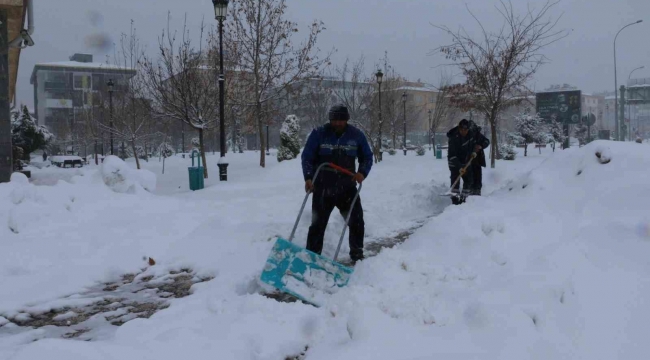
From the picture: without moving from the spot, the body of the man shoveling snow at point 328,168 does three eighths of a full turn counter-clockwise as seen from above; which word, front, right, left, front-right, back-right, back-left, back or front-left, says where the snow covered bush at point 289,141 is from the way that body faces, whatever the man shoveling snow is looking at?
front-left

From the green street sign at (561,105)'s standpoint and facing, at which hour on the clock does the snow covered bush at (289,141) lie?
The snow covered bush is roughly at 1 o'clock from the green street sign.

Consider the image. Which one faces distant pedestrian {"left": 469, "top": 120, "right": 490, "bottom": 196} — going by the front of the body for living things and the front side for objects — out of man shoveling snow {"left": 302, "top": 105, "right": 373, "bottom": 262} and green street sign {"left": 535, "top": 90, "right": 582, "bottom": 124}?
the green street sign

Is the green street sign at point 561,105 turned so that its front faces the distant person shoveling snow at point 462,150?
yes

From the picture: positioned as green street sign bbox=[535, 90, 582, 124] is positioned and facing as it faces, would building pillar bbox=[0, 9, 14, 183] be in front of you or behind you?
in front

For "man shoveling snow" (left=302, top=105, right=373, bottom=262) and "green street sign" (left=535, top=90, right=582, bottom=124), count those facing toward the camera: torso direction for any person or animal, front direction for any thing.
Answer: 2

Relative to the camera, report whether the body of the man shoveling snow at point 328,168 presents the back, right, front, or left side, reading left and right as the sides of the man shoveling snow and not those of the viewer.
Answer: front

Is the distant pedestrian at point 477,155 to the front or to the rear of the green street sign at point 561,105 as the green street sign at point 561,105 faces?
to the front

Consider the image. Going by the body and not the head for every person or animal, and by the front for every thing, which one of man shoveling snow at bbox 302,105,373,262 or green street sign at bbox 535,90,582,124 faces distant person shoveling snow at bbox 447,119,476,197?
the green street sign
